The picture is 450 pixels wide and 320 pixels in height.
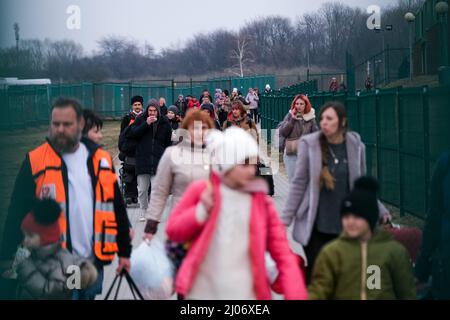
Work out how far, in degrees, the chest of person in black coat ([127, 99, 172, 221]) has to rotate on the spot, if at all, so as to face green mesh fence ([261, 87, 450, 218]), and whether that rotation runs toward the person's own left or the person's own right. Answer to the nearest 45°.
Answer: approximately 90° to the person's own left

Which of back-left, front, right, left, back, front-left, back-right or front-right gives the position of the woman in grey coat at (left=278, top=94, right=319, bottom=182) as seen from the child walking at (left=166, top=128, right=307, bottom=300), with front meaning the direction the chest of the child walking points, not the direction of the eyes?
back

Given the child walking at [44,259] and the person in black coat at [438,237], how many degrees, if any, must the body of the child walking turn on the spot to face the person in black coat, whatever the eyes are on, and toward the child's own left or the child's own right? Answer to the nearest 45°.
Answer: approximately 135° to the child's own left

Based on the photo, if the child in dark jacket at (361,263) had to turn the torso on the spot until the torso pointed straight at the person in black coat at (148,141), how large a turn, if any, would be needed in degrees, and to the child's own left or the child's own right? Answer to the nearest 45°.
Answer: approximately 180°

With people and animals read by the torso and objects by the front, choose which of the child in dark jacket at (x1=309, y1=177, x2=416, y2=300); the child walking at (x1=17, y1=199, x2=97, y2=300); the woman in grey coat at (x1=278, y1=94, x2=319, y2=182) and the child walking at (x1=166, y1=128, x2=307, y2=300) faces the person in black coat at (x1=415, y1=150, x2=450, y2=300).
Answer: the woman in grey coat

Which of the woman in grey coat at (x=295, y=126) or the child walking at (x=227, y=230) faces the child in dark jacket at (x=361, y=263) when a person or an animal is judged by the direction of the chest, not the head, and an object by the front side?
the woman in grey coat

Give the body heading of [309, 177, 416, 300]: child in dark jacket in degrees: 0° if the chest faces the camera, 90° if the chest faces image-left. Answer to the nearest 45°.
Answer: approximately 0°

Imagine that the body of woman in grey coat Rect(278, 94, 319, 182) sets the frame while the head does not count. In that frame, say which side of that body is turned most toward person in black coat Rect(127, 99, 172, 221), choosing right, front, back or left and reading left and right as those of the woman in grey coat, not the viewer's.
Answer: right

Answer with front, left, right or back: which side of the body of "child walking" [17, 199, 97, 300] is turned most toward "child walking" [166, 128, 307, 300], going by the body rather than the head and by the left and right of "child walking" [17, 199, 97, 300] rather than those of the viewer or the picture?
left
